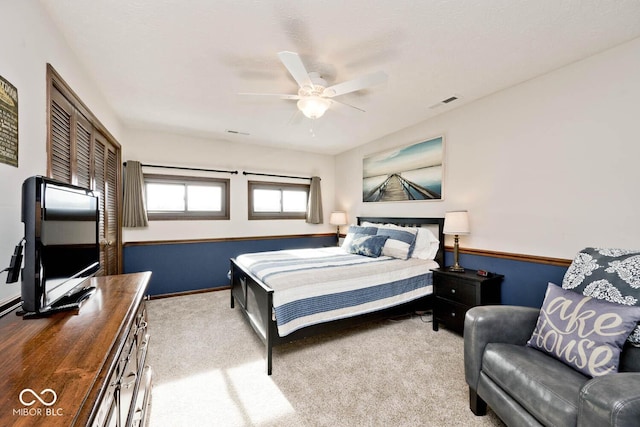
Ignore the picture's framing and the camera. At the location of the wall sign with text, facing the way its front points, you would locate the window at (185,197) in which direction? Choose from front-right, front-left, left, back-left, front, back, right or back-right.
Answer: left

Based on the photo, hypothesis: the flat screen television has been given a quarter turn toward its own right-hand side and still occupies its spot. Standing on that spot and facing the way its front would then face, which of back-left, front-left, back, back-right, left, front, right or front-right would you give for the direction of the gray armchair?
left

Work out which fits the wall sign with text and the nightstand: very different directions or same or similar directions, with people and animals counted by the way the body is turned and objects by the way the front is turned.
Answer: very different directions

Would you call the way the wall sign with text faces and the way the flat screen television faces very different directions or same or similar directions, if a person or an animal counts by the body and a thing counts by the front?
same or similar directions

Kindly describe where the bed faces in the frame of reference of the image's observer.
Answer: facing the viewer and to the left of the viewer

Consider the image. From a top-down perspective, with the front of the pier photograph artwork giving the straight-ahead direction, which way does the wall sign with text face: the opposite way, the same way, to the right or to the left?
the opposite way

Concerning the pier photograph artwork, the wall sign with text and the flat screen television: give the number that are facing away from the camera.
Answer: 0

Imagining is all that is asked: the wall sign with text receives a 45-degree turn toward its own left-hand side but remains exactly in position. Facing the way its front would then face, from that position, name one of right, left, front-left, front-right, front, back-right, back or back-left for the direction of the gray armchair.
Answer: front-right

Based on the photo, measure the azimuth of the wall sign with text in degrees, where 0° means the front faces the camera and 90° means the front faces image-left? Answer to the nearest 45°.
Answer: approximately 315°
